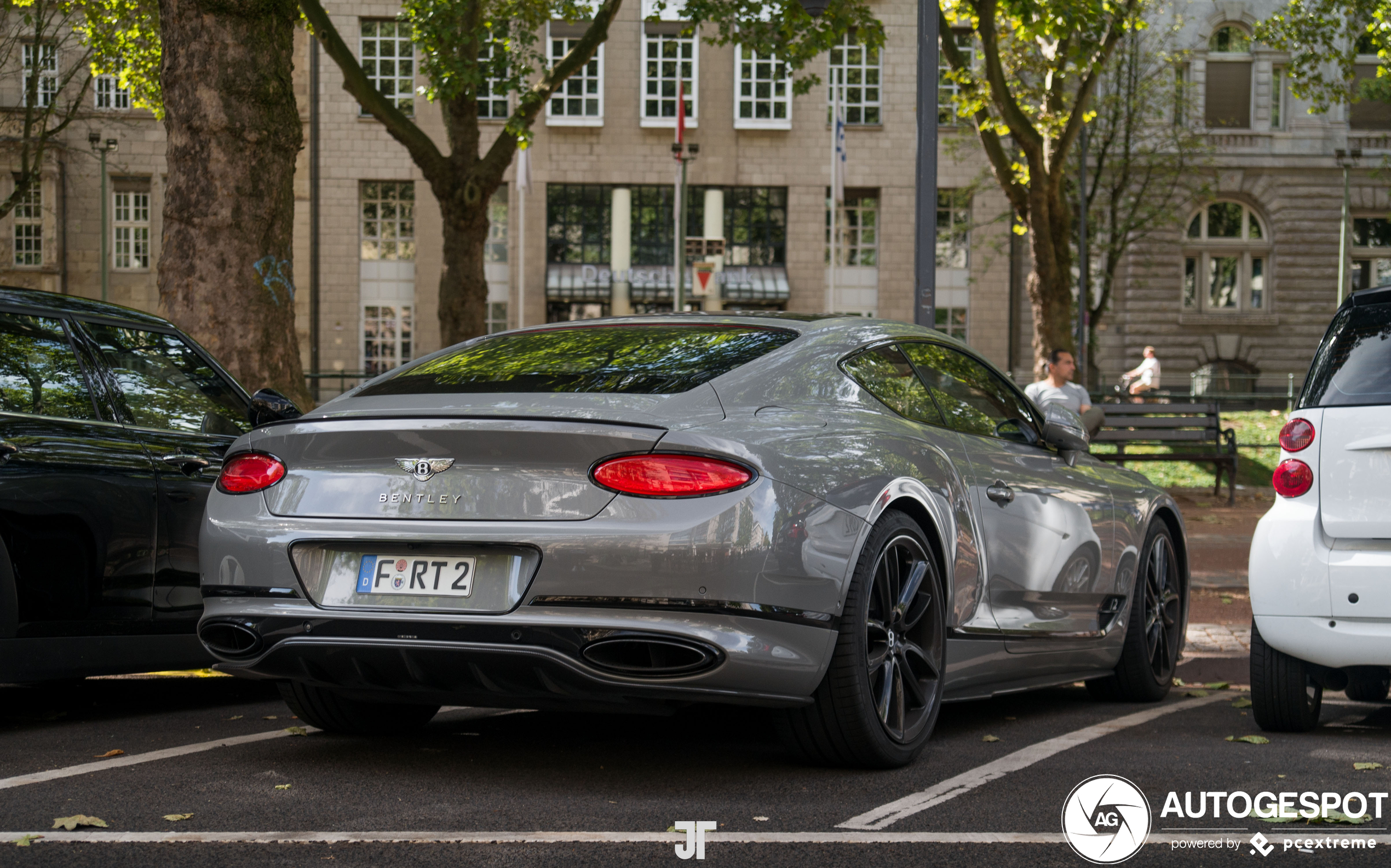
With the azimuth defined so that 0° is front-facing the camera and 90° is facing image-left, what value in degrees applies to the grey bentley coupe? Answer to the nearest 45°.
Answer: approximately 225°

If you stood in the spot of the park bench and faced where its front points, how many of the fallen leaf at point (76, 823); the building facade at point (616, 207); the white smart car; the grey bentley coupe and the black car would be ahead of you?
4

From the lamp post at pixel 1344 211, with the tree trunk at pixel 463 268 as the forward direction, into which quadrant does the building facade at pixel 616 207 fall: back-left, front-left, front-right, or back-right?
front-right

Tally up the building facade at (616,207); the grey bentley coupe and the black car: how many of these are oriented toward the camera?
1

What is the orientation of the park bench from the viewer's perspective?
toward the camera

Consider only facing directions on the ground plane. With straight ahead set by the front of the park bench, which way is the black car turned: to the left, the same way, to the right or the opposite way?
the opposite way

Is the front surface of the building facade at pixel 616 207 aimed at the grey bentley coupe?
yes

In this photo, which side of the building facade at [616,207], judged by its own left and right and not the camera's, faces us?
front

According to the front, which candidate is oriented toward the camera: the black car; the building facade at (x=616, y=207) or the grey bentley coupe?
the building facade

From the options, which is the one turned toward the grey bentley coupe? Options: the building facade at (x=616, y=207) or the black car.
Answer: the building facade

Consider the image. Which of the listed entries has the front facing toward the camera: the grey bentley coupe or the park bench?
the park bench

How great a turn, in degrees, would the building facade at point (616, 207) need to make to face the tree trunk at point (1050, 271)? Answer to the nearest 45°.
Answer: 0° — it already faces it

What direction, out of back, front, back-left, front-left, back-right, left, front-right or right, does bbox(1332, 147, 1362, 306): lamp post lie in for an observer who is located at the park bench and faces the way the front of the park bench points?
back

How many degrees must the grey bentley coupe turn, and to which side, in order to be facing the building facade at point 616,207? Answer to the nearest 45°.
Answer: approximately 45° to its left

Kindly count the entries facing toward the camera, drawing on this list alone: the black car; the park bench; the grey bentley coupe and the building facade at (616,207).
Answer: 2

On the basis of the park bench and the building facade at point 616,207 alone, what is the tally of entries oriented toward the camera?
2

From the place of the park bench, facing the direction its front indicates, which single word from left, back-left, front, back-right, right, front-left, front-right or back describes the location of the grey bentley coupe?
front
